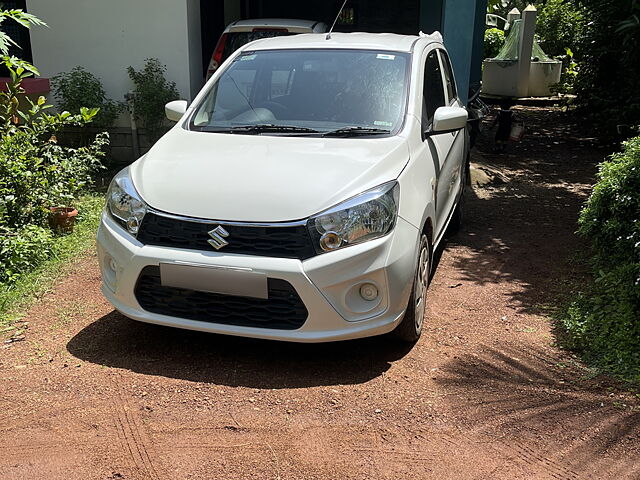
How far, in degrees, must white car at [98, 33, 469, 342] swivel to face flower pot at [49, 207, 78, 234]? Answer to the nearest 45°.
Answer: approximately 90° to its right

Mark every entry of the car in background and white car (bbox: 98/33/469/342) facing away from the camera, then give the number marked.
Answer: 1

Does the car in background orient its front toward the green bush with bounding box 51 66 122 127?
no

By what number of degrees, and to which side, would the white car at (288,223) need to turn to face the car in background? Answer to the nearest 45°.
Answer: approximately 135° to its right

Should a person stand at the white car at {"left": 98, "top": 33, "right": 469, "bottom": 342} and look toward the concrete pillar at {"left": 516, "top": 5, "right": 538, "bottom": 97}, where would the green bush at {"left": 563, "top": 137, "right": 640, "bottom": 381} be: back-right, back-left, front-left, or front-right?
front-right

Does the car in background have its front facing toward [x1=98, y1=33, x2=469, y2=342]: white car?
no

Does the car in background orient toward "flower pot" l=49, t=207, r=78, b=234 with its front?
no

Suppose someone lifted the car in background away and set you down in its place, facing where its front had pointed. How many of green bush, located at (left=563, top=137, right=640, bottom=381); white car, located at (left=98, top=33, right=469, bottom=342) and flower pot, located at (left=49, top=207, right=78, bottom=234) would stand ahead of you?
0

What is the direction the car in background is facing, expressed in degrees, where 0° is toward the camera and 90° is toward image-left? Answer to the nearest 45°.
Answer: approximately 180°

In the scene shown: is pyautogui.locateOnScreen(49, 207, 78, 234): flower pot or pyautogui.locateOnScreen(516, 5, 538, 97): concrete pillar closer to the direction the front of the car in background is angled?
the concrete pillar

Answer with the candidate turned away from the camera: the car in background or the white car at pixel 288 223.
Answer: the car in background

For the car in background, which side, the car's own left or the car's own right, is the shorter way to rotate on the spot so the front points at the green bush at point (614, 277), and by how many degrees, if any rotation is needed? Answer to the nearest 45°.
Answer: approximately 135° to the car's own right

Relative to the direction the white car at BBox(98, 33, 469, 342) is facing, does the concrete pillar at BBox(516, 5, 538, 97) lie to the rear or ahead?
to the rear

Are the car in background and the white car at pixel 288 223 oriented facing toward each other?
no

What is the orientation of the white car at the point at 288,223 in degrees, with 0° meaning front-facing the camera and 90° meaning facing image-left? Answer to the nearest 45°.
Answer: approximately 45°

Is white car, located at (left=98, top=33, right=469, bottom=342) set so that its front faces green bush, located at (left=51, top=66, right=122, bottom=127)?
no
